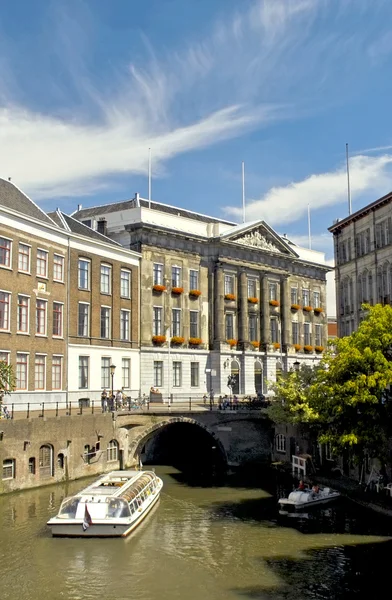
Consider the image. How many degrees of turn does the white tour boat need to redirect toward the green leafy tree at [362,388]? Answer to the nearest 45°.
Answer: approximately 45° to its right

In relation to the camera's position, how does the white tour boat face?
facing away from the viewer and to the right of the viewer
